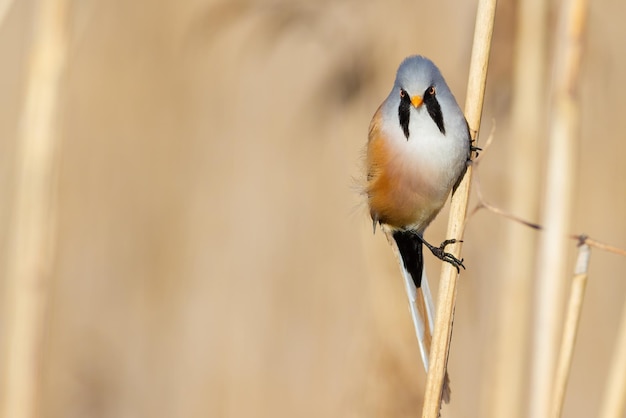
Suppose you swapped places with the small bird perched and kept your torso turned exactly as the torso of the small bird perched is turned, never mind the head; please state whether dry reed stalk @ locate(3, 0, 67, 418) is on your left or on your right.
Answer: on your right

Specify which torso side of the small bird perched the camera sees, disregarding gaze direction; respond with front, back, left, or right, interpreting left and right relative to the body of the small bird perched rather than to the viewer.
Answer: front
